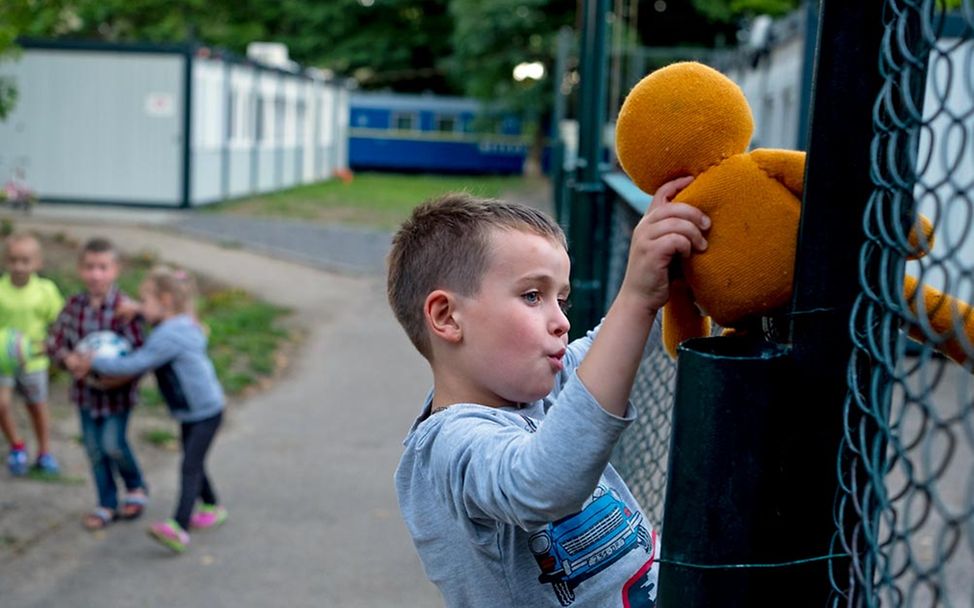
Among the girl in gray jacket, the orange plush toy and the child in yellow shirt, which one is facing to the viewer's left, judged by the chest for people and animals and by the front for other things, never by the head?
the girl in gray jacket

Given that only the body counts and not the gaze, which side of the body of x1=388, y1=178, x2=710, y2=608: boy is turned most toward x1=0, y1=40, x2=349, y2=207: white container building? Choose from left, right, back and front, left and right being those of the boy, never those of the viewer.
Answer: back

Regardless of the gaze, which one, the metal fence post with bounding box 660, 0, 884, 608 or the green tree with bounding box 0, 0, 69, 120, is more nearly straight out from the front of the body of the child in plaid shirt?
the metal fence post

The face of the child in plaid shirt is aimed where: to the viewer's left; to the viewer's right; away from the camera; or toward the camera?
toward the camera

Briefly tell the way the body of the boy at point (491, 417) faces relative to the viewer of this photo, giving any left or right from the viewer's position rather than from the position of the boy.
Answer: facing the viewer and to the right of the viewer

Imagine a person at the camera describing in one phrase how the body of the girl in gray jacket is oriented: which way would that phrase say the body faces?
to the viewer's left

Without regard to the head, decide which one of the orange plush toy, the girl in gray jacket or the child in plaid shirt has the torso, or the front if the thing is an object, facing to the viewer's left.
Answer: the girl in gray jacket

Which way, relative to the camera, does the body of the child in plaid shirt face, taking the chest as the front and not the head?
toward the camera

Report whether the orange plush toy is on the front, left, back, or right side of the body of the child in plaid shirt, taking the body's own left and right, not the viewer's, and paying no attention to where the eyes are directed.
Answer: front

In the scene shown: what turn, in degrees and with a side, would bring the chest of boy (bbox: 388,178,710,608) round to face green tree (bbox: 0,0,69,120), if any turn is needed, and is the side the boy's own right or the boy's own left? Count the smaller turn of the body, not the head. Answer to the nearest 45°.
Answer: approximately 180°

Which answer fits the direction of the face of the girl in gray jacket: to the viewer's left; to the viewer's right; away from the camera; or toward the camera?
to the viewer's left

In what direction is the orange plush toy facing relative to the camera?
away from the camera

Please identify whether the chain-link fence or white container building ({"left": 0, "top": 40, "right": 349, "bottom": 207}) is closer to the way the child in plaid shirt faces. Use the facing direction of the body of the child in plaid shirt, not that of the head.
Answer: the chain-link fence

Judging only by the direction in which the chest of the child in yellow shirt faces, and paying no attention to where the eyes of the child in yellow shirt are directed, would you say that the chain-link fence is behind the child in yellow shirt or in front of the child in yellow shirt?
in front

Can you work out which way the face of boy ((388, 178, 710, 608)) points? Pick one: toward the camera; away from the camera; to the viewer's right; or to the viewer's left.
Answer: to the viewer's right
